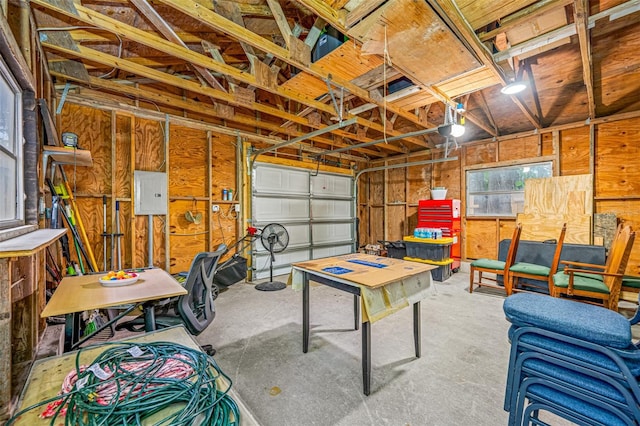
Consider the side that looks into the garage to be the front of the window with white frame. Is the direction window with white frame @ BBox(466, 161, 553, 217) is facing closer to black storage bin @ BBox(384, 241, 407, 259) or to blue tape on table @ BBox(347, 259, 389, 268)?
the blue tape on table

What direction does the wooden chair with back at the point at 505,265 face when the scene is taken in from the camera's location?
facing to the left of the viewer

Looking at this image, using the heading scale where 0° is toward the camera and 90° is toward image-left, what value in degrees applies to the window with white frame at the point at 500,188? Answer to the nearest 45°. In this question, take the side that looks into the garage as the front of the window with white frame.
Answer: approximately 0°

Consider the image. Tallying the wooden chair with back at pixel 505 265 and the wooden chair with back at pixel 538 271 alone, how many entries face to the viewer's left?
2

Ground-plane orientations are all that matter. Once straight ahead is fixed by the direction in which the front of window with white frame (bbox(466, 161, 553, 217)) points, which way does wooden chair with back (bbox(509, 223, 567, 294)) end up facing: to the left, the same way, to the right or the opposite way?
to the right

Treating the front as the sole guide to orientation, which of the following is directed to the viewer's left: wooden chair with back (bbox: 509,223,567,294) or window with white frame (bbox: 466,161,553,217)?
the wooden chair with back

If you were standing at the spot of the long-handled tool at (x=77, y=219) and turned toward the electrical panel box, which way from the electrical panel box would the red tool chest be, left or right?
right

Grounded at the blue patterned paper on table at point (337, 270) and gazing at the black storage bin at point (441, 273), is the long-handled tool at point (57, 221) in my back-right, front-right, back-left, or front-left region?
back-left

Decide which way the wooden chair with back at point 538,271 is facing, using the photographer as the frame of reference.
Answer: facing to the left of the viewer
